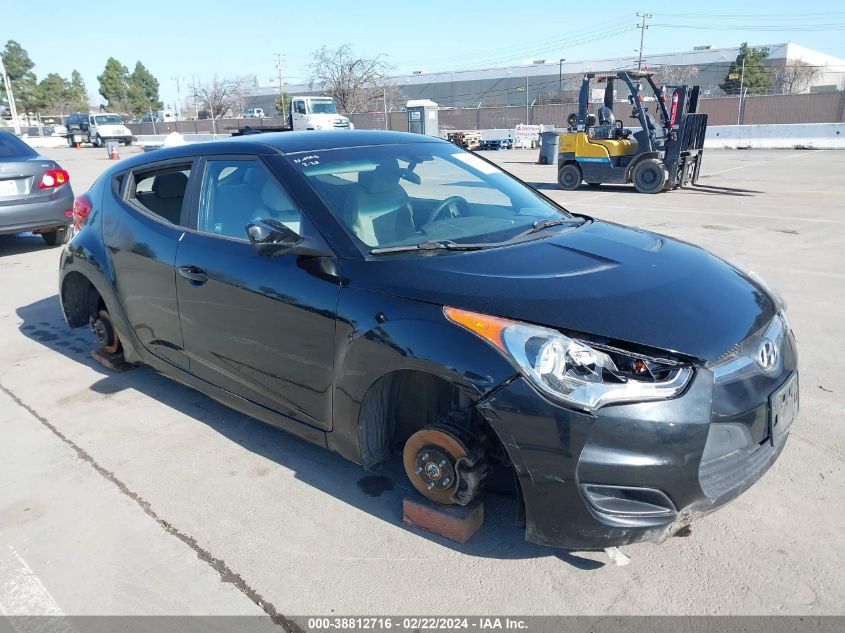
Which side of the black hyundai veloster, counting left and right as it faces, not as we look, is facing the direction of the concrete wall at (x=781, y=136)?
left

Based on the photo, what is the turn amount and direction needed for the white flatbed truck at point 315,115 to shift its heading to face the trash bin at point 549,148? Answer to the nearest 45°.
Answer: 0° — it already faces it

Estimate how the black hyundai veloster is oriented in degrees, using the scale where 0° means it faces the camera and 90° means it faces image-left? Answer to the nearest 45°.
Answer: approximately 315°

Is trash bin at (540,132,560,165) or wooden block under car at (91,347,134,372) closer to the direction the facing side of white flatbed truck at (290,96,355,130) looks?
the trash bin

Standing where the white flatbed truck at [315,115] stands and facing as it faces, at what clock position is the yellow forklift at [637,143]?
The yellow forklift is roughly at 1 o'clock from the white flatbed truck.

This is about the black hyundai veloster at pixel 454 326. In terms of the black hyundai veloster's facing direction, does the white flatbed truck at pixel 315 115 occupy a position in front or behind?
behind

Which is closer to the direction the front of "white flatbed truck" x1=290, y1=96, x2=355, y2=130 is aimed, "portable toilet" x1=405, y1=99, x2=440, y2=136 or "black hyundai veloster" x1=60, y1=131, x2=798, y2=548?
the portable toilet

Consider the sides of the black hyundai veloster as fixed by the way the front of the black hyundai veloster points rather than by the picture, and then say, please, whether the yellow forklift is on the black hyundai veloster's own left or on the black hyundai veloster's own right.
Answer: on the black hyundai veloster's own left
